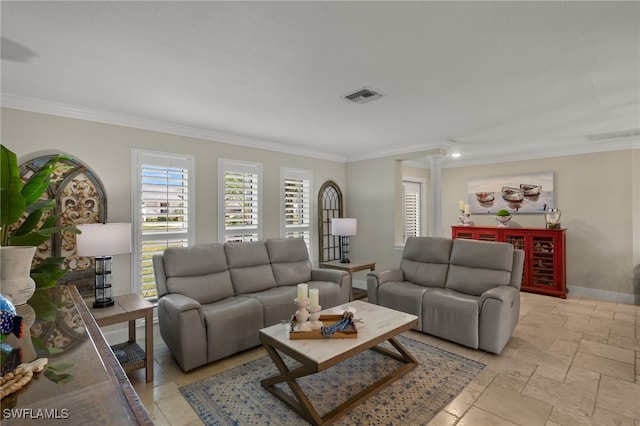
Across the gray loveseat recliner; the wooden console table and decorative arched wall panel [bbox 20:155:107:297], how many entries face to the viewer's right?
1

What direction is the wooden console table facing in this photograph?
to the viewer's right

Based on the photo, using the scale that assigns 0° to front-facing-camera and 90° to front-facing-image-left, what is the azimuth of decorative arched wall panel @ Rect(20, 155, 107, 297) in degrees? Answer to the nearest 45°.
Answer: approximately 0°

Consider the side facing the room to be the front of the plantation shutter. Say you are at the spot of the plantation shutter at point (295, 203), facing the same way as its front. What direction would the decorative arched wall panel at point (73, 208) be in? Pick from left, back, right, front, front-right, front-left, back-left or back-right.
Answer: right

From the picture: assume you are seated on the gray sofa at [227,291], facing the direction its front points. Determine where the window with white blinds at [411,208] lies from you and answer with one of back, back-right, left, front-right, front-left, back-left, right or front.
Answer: left

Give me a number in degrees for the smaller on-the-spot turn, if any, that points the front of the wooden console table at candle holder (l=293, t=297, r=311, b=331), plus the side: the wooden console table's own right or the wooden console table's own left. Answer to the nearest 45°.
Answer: approximately 45° to the wooden console table's own left

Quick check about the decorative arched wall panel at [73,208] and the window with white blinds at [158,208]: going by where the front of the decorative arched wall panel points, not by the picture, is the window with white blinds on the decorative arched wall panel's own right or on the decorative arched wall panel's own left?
on the decorative arched wall panel's own left

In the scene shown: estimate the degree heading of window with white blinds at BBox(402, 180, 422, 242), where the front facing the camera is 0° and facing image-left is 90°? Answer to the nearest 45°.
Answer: approximately 315°

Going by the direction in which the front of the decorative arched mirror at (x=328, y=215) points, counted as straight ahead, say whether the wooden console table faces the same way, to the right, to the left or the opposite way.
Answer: to the left

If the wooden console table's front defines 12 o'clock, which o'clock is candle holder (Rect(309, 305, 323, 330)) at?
The candle holder is roughly at 11 o'clock from the wooden console table.

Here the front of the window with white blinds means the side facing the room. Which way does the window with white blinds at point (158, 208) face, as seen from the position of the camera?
facing the viewer and to the right of the viewer
